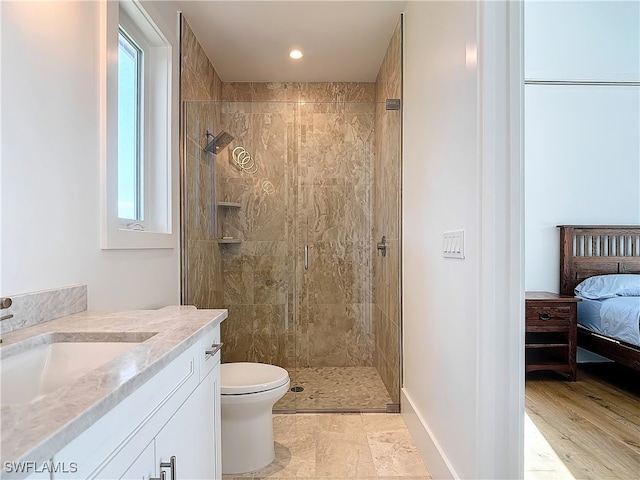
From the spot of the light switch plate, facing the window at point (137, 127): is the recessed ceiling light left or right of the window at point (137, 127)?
right

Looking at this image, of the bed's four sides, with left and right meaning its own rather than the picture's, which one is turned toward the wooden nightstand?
right

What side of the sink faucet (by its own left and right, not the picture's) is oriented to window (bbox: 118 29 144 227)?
left

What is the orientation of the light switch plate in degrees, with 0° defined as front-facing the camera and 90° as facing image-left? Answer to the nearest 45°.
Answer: approximately 45°

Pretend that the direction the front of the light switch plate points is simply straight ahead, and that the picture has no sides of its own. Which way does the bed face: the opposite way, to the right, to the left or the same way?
to the left

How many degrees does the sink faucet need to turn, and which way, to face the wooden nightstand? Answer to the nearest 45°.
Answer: approximately 45° to its left

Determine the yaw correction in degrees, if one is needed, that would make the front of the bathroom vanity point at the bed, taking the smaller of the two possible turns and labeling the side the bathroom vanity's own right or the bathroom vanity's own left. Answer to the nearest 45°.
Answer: approximately 45° to the bathroom vanity's own left

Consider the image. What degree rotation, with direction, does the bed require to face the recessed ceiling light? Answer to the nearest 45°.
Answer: approximately 90° to its right

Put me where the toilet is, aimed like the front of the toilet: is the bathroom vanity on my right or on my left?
on my right
